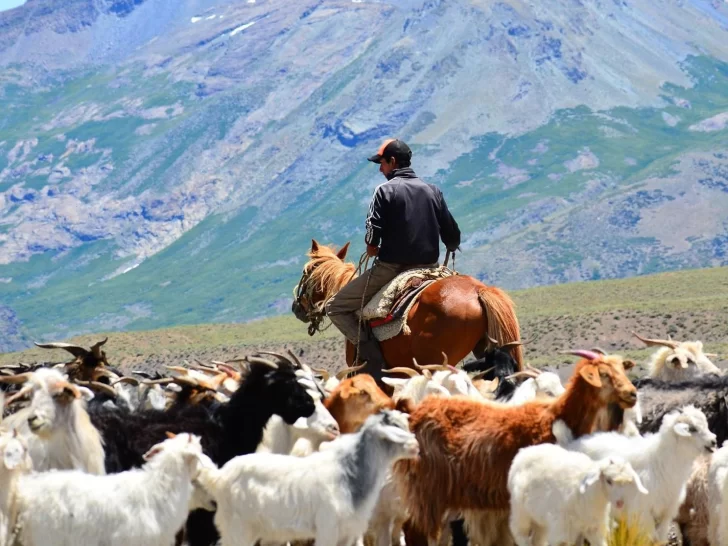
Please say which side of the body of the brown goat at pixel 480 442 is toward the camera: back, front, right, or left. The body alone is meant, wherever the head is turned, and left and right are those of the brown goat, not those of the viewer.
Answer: right

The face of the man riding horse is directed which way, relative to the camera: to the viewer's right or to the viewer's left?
to the viewer's left

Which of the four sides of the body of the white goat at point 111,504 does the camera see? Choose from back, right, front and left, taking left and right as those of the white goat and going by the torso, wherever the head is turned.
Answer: right

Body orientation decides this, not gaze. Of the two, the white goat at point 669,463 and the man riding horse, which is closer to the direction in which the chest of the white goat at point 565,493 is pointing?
the white goat

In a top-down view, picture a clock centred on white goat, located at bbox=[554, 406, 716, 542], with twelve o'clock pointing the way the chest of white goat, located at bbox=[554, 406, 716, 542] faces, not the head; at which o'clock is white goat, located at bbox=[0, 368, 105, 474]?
white goat, located at bbox=[0, 368, 105, 474] is roughly at 6 o'clock from white goat, located at bbox=[554, 406, 716, 542].

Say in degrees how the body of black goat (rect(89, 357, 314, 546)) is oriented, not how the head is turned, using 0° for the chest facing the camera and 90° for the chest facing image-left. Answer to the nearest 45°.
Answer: approximately 270°

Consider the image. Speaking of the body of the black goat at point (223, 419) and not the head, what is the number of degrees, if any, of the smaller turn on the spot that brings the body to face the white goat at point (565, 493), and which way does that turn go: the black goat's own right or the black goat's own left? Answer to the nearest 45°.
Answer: approximately 45° to the black goat's own right

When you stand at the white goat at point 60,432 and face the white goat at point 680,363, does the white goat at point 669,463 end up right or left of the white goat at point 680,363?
right
